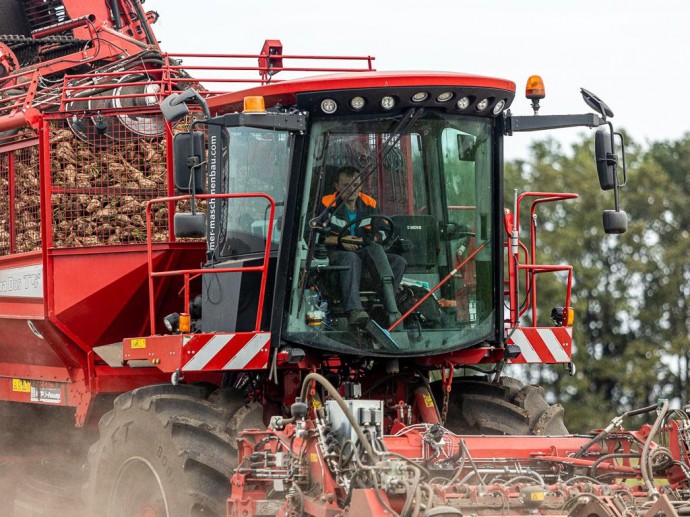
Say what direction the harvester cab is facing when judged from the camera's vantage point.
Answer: facing the viewer and to the right of the viewer
